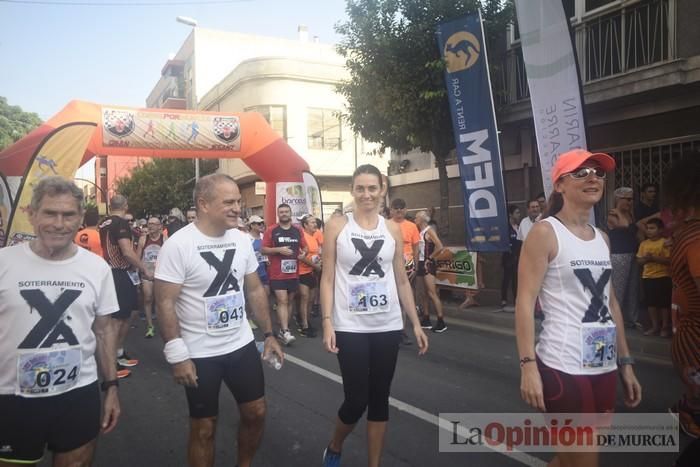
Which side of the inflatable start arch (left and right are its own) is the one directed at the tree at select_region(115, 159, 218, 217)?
back

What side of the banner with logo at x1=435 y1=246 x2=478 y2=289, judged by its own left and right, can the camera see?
front

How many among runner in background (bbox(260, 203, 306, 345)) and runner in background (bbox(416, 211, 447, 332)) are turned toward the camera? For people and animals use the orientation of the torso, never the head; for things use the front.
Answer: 1

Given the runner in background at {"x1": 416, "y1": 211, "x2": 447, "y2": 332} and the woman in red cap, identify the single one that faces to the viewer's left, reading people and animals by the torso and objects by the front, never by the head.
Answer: the runner in background

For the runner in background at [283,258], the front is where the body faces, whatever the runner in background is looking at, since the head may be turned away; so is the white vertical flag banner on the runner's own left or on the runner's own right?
on the runner's own left

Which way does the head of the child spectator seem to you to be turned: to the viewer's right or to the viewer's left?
to the viewer's left

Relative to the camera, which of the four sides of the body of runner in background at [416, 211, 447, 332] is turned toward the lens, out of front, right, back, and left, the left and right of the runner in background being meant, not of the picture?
left

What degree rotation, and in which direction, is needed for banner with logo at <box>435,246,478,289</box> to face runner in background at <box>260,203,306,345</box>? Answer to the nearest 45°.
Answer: approximately 45° to its right

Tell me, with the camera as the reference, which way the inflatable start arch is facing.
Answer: facing the viewer

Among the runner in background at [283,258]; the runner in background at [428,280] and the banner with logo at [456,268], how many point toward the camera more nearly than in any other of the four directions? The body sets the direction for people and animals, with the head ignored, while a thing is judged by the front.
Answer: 2

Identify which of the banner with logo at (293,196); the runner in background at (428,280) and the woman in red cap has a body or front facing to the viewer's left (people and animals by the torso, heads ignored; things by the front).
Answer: the runner in background

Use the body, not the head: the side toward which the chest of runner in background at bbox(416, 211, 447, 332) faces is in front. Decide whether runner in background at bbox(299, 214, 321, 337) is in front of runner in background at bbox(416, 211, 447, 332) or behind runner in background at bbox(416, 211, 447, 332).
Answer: in front

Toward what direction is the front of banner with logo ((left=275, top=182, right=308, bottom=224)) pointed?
toward the camera
